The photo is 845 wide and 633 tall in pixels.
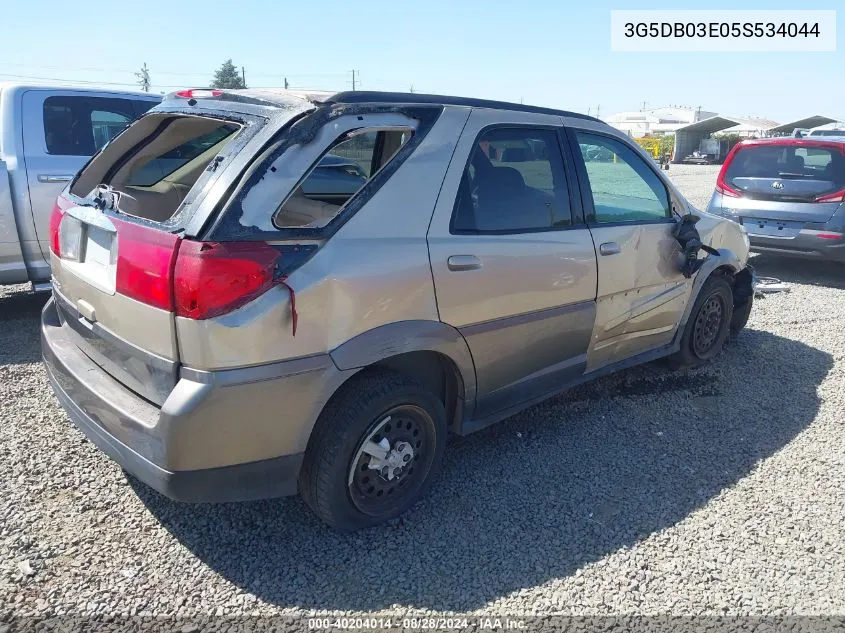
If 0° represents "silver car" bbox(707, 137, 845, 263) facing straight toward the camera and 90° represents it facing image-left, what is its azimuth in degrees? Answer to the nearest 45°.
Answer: approximately 180°

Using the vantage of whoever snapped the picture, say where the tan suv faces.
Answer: facing away from the viewer and to the right of the viewer

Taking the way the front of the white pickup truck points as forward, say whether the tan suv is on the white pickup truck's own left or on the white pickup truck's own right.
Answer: on the white pickup truck's own right

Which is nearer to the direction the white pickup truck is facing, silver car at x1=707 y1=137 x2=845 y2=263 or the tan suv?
the silver car

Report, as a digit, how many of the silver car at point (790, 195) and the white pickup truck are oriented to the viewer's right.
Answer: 1

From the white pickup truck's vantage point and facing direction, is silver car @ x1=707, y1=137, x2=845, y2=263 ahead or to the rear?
ahead

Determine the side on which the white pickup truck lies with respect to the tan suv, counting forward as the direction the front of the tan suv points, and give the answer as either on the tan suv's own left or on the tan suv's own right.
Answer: on the tan suv's own left

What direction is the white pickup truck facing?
to the viewer's right

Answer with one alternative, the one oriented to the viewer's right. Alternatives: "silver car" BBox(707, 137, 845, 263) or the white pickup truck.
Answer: the white pickup truck

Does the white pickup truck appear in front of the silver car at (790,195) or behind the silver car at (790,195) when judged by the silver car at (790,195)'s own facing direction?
behind

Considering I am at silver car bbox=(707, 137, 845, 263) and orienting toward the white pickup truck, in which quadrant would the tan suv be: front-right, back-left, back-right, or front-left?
front-left

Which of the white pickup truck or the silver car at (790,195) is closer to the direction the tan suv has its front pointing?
the silver car

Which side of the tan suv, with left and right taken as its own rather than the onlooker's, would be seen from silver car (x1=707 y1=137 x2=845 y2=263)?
front
